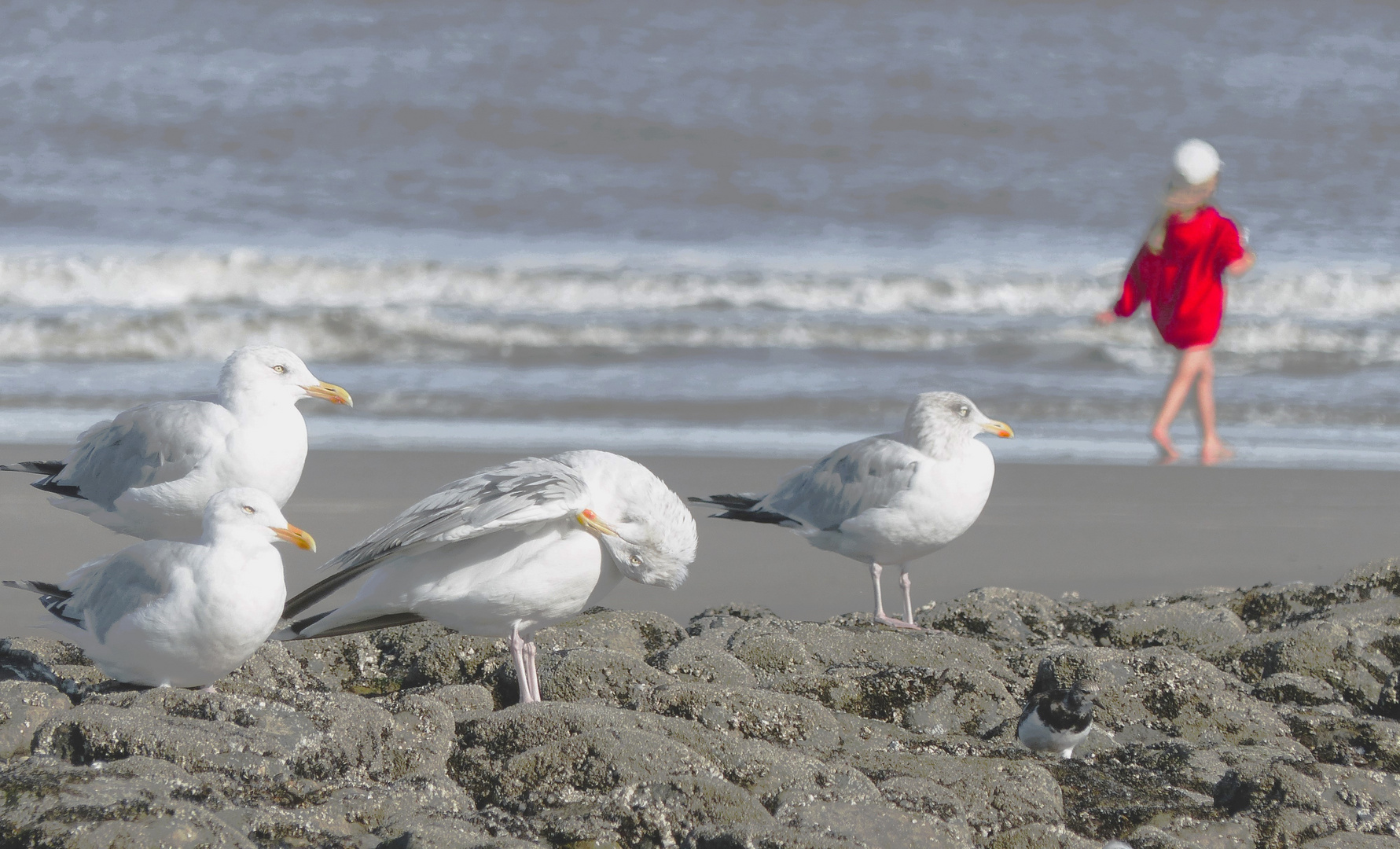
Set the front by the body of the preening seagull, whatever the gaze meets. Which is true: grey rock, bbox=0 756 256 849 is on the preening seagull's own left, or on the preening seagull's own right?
on the preening seagull's own right

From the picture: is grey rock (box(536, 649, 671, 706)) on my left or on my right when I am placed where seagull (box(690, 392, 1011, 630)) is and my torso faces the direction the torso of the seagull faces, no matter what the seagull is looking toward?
on my right

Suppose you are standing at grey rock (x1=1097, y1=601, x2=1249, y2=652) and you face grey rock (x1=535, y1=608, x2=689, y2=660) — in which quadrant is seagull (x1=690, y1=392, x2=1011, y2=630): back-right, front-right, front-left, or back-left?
front-right

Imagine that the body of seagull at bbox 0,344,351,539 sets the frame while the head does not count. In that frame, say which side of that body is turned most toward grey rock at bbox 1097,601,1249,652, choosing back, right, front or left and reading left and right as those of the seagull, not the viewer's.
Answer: front

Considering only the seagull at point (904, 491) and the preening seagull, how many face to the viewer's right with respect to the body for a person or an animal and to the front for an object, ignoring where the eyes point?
2

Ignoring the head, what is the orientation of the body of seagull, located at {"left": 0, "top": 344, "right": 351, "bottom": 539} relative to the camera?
to the viewer's right

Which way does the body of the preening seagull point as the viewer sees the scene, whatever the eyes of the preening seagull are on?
to the viewer's right

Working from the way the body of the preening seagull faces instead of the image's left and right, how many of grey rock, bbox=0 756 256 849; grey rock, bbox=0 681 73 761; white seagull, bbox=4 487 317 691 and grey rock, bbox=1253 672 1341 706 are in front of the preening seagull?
1

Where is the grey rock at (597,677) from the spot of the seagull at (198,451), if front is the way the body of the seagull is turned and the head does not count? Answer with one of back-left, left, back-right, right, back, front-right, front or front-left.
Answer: front-right

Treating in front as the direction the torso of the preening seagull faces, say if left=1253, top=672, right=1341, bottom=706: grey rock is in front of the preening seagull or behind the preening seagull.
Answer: in front

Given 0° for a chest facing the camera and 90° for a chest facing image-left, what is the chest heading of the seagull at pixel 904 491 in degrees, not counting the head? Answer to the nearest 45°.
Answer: approximately 270°

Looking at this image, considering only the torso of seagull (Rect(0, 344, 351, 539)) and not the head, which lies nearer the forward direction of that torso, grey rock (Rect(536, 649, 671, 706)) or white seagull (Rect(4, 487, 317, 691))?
the grey rock

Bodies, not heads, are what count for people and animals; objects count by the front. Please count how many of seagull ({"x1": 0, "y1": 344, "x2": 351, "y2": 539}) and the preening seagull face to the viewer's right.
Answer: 2
